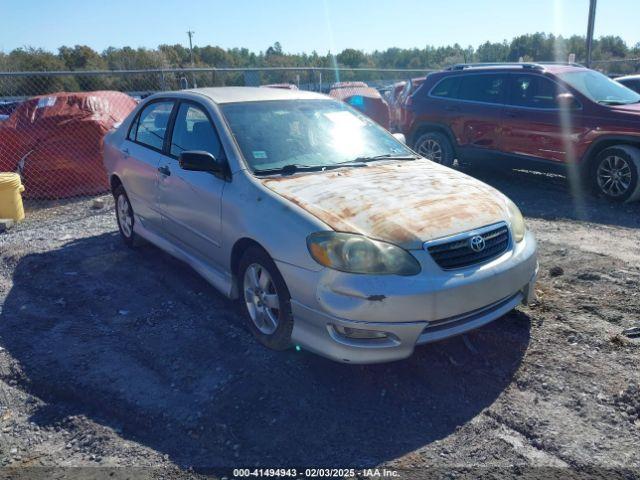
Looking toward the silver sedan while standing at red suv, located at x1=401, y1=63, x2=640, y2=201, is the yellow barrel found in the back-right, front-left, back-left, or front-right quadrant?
front-right

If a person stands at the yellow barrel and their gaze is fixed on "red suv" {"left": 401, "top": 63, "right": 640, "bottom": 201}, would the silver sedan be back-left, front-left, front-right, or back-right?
front-right

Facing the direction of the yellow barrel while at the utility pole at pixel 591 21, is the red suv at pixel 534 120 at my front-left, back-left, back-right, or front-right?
front-left

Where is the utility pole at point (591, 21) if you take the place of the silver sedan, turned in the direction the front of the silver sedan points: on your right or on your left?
on your left

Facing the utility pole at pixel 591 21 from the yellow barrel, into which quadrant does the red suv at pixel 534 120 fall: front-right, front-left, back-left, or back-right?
front-right

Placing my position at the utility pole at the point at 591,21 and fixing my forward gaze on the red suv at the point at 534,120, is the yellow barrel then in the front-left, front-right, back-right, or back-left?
front-right

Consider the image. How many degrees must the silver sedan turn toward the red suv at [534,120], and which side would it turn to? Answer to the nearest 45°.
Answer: approximately 90° to its left

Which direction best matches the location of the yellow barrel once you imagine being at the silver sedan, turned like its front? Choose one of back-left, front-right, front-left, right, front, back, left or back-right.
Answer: back

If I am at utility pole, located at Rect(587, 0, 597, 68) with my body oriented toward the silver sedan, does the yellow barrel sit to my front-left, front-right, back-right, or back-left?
front-right
